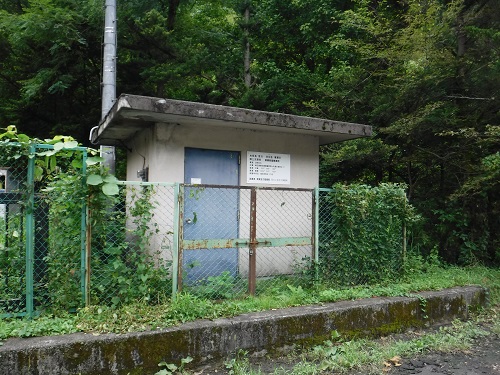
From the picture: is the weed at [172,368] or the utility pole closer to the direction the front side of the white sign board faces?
the weed

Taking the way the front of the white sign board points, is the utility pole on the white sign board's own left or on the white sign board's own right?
on the white sign board's own right

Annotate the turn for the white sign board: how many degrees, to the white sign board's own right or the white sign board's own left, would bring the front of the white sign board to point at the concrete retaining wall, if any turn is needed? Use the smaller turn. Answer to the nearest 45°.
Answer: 0° — it already faces it

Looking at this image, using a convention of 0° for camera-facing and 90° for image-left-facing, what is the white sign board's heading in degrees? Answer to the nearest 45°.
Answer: approximately 0°
